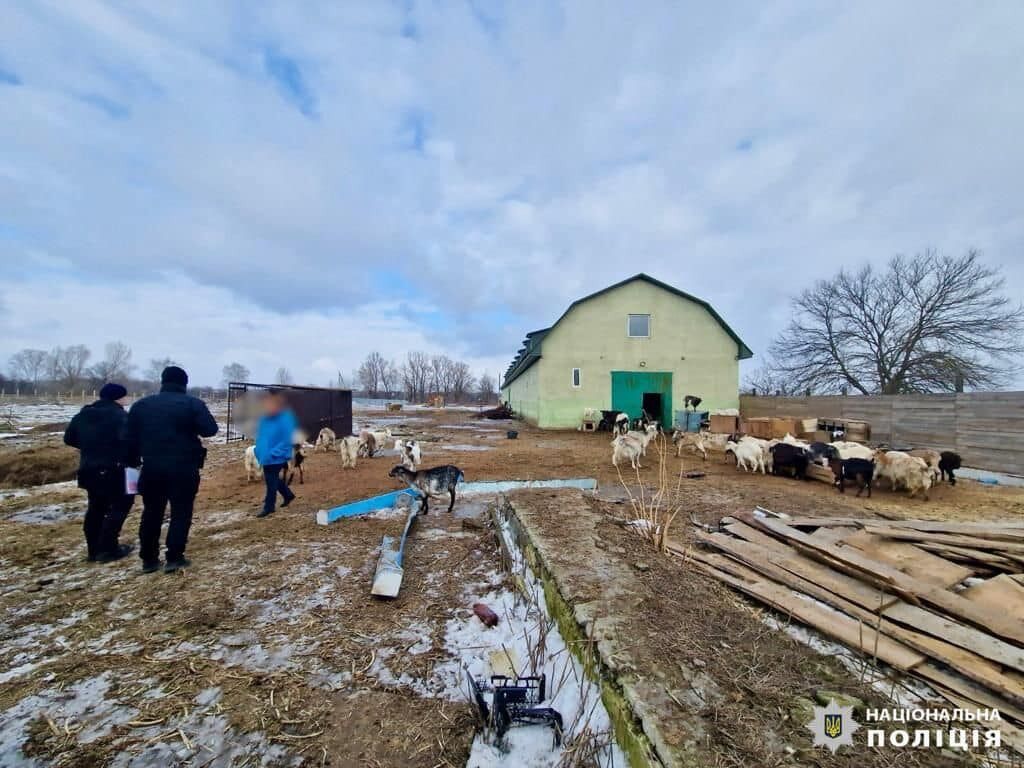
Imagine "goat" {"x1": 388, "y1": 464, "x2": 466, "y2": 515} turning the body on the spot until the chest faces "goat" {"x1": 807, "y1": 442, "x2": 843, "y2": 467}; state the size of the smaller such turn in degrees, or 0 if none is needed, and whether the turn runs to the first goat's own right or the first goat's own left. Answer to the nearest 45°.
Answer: approximately 180°

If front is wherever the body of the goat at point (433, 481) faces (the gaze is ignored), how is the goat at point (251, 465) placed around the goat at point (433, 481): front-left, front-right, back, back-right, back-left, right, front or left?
front-right

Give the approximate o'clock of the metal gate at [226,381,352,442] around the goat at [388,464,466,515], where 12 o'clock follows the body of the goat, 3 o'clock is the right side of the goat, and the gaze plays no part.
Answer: The metal gate is roughly at 2 o'clock from the goat.

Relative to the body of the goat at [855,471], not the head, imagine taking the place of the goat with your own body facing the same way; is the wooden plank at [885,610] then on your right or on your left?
on your left

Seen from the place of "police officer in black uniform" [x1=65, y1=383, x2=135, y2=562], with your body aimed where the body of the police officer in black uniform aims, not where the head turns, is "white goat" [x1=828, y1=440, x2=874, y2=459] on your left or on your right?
on your right

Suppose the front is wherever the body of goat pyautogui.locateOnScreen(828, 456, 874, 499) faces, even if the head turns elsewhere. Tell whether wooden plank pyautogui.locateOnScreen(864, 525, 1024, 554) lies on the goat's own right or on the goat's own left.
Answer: on the goat's own left

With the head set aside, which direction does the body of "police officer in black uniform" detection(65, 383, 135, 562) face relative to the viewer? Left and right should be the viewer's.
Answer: facing away from the viewer and to the right of the viewer

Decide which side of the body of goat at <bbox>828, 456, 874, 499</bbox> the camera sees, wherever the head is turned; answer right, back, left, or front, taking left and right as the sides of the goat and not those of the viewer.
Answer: left

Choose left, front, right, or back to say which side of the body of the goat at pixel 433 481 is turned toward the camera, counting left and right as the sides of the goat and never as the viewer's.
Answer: left
